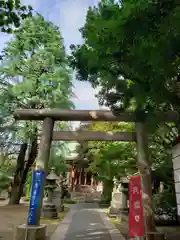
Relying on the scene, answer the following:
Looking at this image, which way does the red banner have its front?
toward the camera

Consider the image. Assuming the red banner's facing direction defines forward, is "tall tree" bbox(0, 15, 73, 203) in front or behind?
behind

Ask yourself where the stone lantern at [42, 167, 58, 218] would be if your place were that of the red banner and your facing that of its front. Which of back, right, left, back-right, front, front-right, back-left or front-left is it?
back-right
